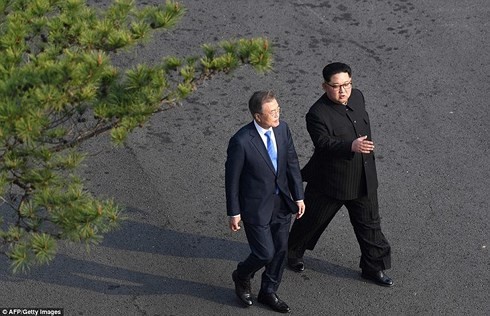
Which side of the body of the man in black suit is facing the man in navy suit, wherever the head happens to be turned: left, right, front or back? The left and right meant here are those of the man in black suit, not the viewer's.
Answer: right

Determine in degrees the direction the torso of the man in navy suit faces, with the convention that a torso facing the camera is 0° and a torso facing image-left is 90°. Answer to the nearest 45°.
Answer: approximately 315°

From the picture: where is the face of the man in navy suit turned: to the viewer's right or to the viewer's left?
to the viewer's right

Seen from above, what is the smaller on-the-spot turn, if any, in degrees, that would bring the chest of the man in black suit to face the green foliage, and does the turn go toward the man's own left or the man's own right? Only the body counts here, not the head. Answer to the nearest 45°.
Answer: approximately 90° to the man's own right

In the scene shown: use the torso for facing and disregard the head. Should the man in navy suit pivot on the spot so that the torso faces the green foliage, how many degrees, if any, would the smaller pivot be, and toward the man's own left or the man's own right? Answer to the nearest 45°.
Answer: approximately 90° to the man's own right

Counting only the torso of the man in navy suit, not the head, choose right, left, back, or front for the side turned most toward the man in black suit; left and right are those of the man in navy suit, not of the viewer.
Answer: left
